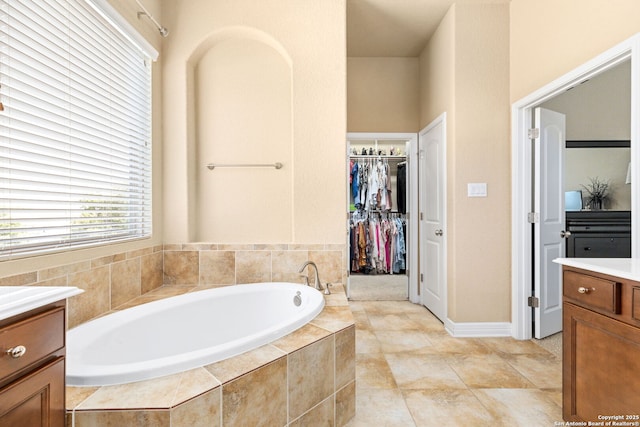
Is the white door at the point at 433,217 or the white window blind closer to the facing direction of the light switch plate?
the white window blind

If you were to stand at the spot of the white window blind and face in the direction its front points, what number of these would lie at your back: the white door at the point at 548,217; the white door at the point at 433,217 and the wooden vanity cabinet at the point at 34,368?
0

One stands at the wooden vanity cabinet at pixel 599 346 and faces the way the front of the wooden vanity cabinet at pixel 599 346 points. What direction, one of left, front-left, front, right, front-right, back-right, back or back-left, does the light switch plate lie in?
right

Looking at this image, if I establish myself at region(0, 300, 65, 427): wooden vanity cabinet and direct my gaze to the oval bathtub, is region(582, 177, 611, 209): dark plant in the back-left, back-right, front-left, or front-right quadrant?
front-right

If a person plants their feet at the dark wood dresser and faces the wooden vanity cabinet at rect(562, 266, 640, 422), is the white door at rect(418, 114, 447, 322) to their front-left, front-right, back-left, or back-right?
front-right

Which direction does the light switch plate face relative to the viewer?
toward the camera

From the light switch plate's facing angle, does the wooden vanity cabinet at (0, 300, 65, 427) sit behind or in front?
in front

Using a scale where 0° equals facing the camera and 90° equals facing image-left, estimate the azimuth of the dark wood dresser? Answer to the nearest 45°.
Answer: approximately 0°

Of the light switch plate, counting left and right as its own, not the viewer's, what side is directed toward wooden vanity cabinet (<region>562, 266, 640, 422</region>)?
front

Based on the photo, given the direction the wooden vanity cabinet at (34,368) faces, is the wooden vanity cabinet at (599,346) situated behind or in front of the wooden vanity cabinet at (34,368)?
in front

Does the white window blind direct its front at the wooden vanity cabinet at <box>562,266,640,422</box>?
yes

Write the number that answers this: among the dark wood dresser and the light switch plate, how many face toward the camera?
2

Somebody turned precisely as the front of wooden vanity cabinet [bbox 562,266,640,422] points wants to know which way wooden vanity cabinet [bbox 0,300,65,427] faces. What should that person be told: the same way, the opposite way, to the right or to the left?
the opposite way

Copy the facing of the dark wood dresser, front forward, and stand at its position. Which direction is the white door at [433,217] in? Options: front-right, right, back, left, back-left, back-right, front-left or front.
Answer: front-right

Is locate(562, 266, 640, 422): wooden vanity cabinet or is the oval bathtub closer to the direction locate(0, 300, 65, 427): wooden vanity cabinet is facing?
the wooden vanity cabinet
